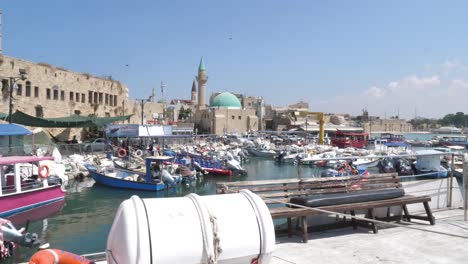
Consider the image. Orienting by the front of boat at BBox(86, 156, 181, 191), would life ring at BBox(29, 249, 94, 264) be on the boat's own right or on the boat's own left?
on the boat's own left

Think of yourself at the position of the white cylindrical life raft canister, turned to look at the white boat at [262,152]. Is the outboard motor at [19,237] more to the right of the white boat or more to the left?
left

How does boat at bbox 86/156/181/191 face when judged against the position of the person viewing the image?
facing away from the viewer and to the left of the viewer
